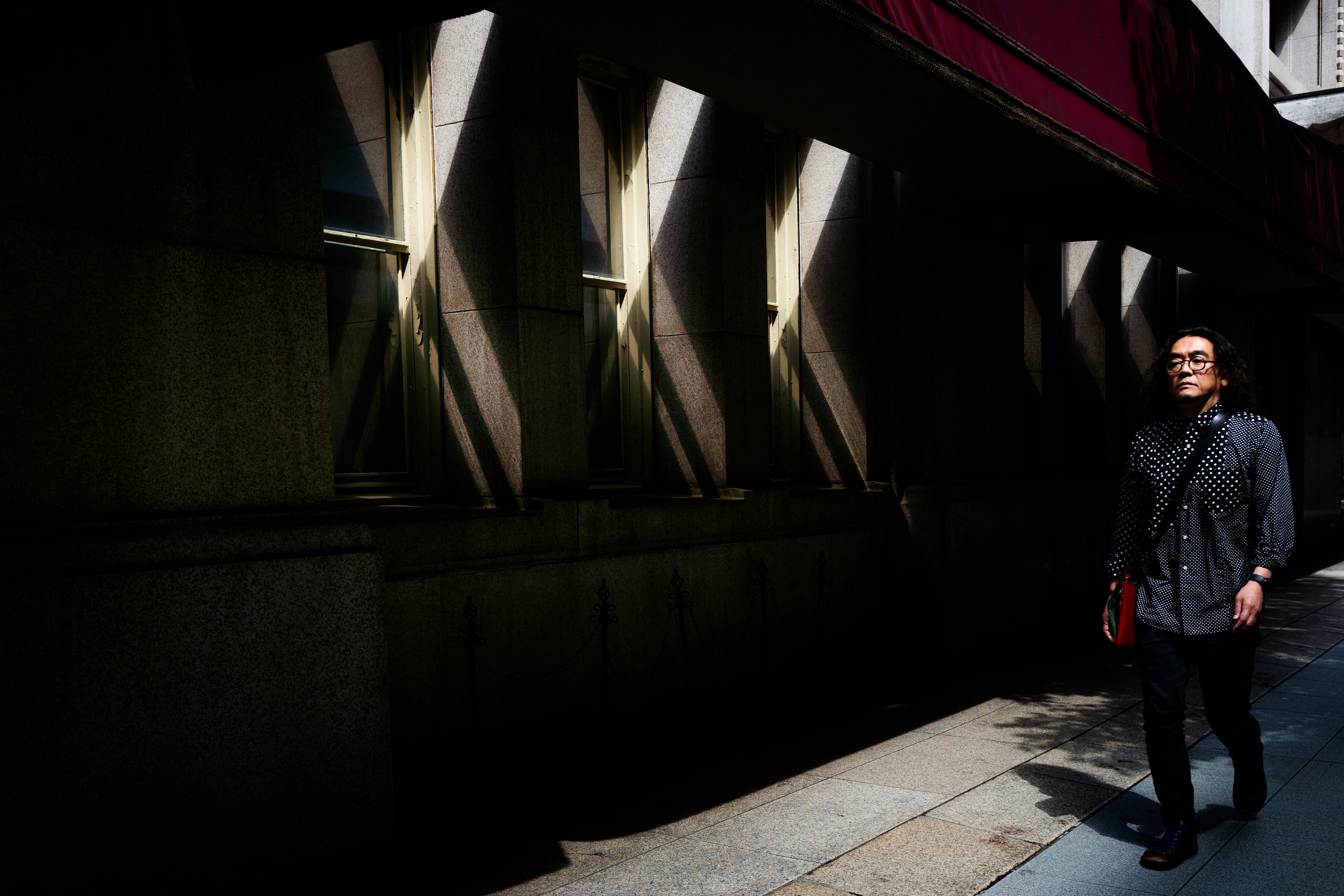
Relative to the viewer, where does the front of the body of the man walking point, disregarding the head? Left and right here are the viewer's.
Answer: facing the viewer and to the left of the viewer

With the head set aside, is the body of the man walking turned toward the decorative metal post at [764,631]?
no

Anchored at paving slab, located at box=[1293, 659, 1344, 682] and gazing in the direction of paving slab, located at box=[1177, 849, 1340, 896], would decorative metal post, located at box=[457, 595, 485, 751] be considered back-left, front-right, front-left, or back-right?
front-right

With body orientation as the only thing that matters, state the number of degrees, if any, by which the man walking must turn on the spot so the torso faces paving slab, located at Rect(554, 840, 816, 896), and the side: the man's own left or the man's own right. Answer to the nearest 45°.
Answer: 0° — they already face it

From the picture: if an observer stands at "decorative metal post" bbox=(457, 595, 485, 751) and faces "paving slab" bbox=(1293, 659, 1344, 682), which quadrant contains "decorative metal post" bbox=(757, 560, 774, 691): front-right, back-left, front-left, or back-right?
front-left

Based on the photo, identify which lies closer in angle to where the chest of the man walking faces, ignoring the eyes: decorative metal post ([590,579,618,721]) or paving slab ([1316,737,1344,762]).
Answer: the decorative metal post

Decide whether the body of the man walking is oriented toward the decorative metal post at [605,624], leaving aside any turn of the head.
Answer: no

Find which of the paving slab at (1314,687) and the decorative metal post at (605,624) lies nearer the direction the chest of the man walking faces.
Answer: the decorative metal post

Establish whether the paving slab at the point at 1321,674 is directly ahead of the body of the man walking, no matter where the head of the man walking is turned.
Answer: no

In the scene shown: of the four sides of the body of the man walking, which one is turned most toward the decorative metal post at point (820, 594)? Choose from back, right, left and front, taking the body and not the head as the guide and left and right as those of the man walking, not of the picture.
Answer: right

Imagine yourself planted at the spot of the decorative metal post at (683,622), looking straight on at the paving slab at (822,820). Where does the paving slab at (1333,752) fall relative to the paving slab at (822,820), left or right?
left

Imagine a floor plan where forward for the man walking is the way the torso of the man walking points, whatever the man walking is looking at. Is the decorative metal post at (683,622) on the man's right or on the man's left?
on the man's right

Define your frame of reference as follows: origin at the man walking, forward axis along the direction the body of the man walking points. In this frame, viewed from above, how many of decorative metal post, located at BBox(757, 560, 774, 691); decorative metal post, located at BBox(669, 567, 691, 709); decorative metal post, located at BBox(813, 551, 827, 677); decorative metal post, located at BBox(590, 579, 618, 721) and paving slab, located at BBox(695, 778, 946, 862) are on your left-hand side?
0

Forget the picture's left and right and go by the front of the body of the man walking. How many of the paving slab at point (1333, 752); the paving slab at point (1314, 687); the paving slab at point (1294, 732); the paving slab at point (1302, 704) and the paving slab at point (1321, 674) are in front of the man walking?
0

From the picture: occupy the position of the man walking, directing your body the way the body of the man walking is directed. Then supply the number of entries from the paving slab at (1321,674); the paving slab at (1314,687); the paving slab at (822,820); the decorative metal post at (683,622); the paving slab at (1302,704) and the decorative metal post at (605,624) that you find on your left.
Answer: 0

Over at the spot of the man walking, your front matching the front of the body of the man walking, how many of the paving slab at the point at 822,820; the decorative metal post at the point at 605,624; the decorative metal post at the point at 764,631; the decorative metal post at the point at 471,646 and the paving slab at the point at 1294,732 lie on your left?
0

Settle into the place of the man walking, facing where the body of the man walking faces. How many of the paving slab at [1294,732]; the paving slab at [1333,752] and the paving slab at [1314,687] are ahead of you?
0
